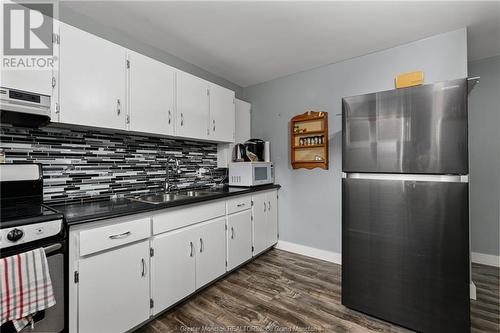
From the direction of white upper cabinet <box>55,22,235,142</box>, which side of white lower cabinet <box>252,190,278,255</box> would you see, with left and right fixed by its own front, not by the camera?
right

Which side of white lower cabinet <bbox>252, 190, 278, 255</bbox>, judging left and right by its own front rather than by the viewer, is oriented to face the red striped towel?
right

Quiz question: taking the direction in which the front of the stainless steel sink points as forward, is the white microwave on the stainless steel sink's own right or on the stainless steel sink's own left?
on the stainless steel sink's own left

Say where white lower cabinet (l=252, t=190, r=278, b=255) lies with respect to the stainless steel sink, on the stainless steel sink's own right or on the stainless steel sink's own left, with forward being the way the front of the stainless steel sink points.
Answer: on the stainless steel sink's own left

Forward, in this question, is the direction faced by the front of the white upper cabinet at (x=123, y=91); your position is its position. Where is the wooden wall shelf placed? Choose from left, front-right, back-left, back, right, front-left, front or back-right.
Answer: front-left

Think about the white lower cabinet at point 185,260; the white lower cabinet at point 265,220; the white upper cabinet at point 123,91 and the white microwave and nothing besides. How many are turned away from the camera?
0

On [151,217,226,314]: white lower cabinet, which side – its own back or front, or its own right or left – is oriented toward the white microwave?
left

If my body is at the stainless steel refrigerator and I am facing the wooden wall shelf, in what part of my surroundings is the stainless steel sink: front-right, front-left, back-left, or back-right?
front-left

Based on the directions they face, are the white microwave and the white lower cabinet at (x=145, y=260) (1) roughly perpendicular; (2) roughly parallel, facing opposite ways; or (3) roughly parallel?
roughly parallel

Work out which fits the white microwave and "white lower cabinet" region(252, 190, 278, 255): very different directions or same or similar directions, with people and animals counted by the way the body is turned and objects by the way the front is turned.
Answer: same or similar directions

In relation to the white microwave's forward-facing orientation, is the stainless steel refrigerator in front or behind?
in front
